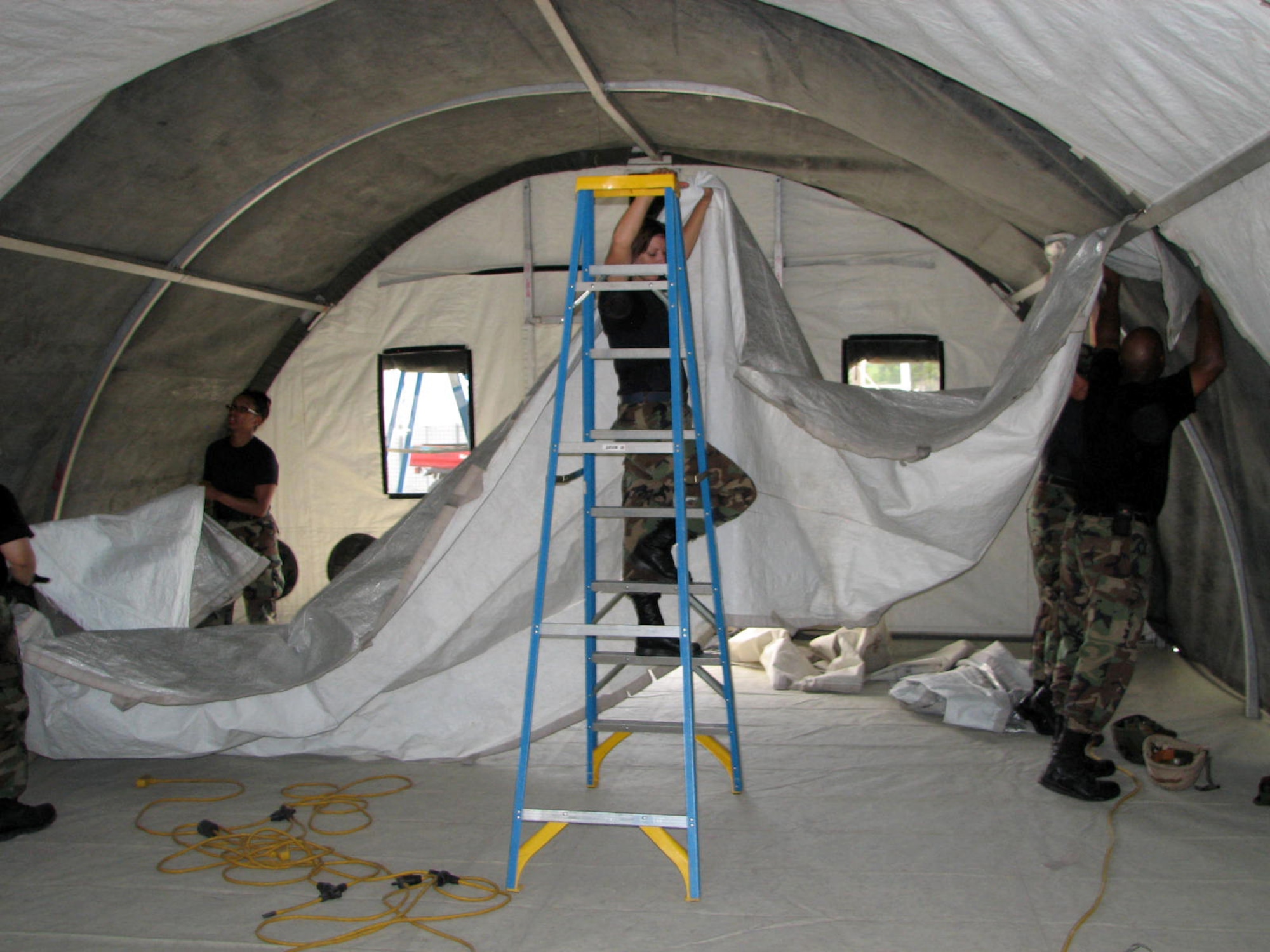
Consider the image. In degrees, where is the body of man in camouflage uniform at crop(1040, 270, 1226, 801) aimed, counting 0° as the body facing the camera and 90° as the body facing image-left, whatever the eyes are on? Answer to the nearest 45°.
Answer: approximately 225°

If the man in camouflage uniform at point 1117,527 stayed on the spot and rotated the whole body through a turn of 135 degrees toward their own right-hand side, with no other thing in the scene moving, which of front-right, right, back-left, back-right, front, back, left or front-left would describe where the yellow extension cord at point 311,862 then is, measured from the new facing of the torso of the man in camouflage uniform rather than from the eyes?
front-right

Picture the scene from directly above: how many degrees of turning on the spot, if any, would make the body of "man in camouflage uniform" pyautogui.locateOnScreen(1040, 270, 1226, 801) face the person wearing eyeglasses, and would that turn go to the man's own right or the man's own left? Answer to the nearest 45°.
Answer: approximately 45° to the man's own left

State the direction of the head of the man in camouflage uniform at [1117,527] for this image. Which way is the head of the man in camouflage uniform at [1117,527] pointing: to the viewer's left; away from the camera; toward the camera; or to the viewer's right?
away from the camera
